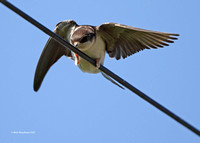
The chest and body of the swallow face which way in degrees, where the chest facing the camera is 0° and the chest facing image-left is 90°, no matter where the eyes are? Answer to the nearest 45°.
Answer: approximately 45°
